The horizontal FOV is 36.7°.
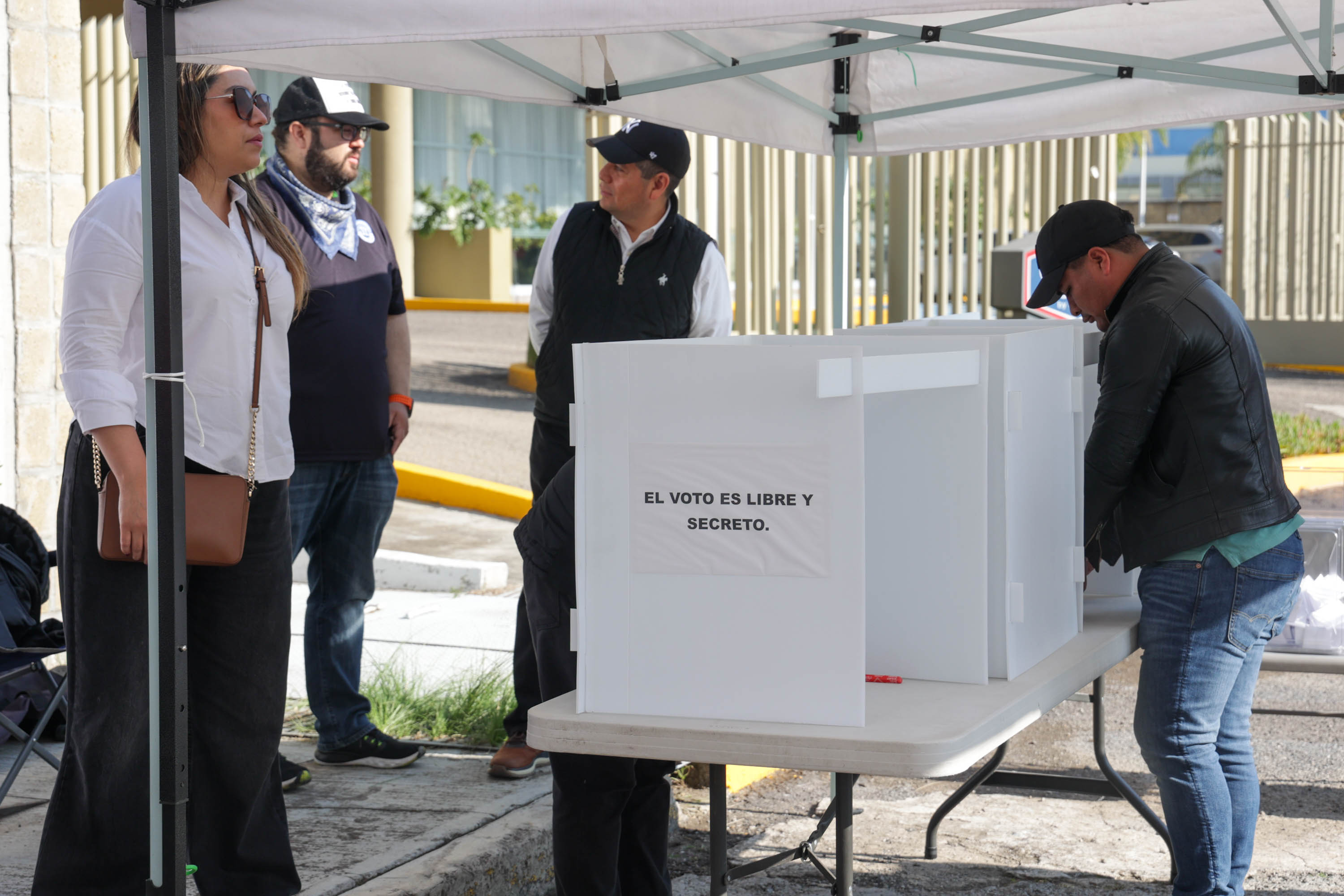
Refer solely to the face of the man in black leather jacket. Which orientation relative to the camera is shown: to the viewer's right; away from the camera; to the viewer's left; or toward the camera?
to the viewer's left

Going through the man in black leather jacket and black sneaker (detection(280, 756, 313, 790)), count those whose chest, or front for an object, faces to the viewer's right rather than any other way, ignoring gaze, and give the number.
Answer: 1

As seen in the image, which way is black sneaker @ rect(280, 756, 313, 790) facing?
to the viewer's right

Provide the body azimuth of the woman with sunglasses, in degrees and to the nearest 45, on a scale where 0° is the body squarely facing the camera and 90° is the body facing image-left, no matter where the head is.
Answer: approximately 315°

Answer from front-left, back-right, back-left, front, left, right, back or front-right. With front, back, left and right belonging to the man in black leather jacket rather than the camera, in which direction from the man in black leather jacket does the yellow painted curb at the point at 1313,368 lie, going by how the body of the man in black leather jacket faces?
right

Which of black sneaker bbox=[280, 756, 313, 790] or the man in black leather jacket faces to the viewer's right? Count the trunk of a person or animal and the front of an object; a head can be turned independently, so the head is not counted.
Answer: the black sneaker

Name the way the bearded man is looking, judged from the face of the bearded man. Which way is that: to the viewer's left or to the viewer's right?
to the viewer's right

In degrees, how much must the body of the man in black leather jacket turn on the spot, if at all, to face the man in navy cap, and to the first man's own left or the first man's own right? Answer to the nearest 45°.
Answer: approximately 45° to the first man's own right

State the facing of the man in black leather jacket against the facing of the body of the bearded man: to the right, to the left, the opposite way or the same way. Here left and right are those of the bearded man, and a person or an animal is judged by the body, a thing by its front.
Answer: the opposite way

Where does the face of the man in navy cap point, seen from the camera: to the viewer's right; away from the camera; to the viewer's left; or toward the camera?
to the viewer's left

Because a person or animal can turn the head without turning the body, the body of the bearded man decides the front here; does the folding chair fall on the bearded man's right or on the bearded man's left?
on the bearded man's right

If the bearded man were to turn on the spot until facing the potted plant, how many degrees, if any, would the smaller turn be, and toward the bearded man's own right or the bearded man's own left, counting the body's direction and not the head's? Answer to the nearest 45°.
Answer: approximately 135° to the bearded man's own left

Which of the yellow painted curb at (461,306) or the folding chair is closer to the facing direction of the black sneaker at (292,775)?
the yellow painted curb

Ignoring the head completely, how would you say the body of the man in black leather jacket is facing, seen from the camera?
to the viewer's left
